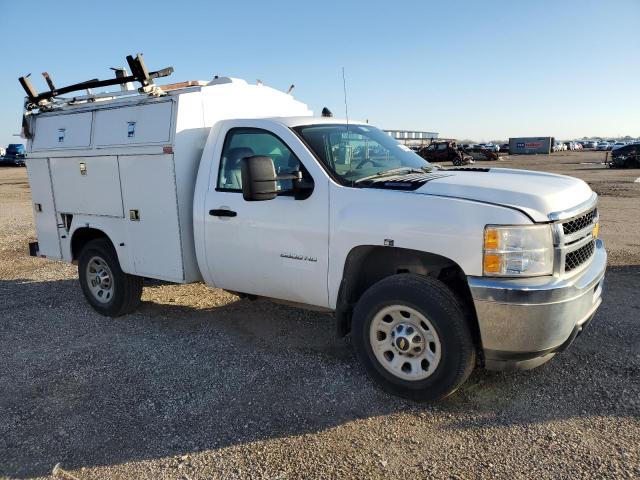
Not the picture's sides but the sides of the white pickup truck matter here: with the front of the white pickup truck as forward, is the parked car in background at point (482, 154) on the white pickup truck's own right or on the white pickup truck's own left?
on the white pickup truck's own left

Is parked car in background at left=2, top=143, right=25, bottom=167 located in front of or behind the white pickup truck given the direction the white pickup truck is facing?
behind

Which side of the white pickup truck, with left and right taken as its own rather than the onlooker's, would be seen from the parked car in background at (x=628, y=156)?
left

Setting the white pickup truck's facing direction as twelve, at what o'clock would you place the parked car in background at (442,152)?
The parked car in background is roughly at 8 o'clock from the white pickup truck.

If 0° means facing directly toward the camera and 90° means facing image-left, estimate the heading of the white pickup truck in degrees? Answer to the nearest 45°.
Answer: approximately 315°
